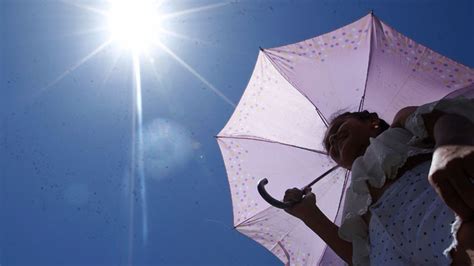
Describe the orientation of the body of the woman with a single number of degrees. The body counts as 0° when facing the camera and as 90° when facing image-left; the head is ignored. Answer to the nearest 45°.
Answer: approximately 45°
